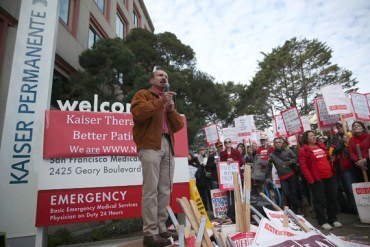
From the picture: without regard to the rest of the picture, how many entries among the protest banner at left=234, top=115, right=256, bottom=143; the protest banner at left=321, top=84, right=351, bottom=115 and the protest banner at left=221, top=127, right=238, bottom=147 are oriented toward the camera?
3

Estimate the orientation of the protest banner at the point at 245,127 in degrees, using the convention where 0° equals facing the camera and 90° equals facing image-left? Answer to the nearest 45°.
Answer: approximately 0°

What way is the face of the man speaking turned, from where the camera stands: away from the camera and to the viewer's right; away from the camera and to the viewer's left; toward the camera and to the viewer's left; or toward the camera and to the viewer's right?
toward the camera and to the viewer's right

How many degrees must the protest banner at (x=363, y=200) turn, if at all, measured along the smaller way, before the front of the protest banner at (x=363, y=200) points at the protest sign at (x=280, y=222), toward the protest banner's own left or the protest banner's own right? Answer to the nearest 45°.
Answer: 0° — it already faces it

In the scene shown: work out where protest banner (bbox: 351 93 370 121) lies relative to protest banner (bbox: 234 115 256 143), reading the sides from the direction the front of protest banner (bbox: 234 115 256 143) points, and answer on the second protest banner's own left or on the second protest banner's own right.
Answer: on the second protest banner's own left
